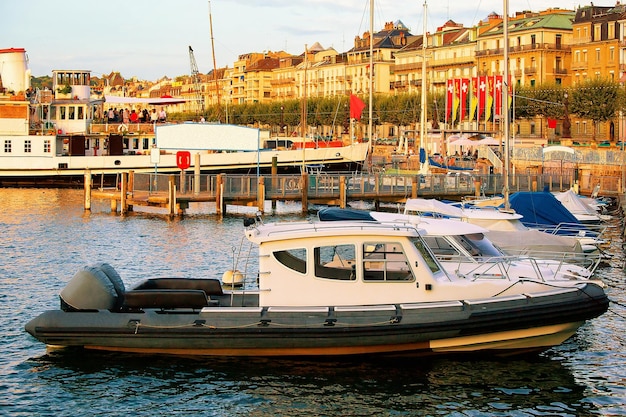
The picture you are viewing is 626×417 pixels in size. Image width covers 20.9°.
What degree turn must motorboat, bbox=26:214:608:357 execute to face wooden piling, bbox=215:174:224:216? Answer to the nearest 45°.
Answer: approximately 90° to its left

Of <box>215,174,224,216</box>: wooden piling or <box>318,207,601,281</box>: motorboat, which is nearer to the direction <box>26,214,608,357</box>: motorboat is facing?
the motorboat

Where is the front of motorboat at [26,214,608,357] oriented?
to the viewer's right

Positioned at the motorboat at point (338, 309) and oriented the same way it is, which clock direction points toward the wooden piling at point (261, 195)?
The wooden piling is roughly at 9 o'clock from the motorboat.
